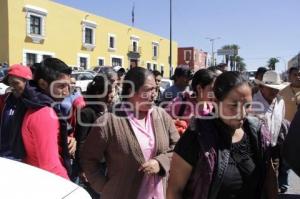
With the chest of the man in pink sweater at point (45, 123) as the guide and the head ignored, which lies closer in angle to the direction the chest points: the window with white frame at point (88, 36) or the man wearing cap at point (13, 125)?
the window with white frame

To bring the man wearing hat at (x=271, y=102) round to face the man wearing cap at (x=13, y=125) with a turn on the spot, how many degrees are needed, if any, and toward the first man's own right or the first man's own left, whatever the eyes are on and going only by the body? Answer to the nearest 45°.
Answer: approximately 90° to the first man's own right

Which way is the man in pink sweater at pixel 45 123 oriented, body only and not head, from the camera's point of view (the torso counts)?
to the viewer's right

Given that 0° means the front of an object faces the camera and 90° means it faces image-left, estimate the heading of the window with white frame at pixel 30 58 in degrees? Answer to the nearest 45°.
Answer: approximately 315°

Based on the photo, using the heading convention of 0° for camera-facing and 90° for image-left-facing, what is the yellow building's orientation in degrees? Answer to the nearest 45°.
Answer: approximately 315°

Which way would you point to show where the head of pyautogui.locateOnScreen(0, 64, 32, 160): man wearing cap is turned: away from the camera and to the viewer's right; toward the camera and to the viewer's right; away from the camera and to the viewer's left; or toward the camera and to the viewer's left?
toward the camera and to the viewer's right
